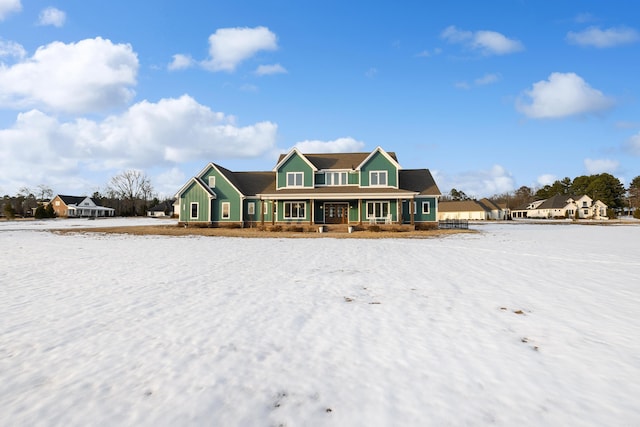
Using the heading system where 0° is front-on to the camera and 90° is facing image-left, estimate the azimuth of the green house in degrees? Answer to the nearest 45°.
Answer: approximately 0°
